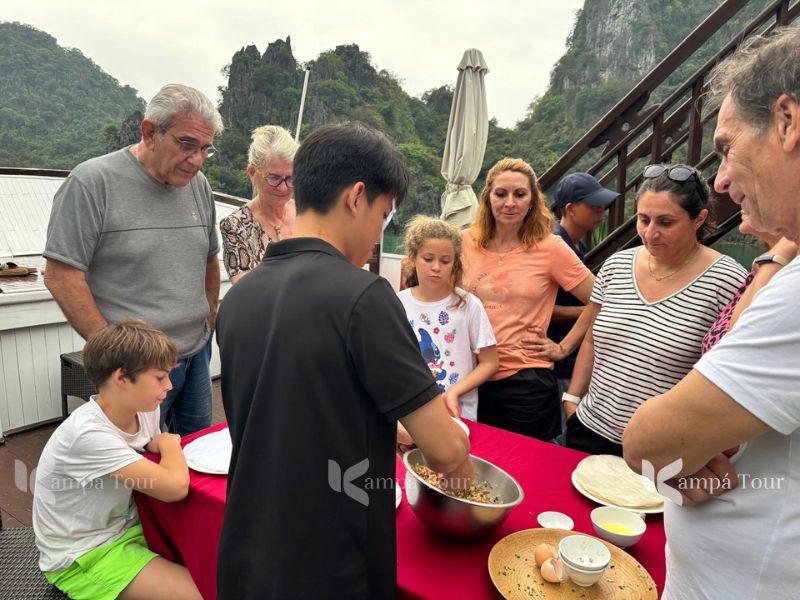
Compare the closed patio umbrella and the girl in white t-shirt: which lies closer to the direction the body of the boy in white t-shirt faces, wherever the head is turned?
the girl in white t-shirt

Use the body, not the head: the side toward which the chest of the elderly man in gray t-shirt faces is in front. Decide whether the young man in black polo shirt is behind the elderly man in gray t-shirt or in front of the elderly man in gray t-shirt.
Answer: in front

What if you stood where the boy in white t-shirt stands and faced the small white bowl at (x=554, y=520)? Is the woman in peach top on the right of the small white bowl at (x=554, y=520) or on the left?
left

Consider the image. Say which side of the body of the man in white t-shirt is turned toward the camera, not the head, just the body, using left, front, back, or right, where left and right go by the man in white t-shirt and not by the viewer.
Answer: left

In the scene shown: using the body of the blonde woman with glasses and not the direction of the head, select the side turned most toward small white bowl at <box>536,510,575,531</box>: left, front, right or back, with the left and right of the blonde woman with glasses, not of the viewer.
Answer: front

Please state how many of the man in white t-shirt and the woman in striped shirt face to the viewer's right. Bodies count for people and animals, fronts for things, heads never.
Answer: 0

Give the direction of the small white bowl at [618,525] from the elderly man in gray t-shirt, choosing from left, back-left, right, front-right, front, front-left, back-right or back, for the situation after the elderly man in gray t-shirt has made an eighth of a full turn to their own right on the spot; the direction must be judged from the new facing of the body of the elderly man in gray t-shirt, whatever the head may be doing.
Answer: front-left

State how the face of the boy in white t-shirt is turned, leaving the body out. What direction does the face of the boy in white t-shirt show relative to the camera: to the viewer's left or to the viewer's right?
to the viewer's right

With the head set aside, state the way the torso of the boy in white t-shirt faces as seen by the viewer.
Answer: to the viewer's right

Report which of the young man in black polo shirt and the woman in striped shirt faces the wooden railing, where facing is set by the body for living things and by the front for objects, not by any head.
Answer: the young man in black polo shirt

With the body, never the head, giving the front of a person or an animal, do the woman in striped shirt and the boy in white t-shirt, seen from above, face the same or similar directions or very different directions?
very different directions

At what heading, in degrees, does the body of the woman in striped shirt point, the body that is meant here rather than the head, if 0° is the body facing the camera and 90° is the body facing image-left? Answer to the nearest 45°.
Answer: approximately 45°

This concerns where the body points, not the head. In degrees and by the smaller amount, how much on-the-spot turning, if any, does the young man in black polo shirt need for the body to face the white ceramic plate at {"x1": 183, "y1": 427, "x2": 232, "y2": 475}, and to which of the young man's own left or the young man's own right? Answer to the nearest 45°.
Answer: approximately 90° to the young man's own left

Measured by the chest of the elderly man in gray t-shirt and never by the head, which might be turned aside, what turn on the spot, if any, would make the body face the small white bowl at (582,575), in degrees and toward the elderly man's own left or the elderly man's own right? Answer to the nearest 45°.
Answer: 0° — they already face it

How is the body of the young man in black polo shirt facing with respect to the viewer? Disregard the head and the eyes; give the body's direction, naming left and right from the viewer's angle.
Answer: facing away from the viewer and to the right of the viewer

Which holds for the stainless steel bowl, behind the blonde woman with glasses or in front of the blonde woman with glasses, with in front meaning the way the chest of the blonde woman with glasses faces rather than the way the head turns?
in front

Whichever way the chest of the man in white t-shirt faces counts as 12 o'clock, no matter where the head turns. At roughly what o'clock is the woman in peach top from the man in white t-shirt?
The woman in peach top is roughly at 2 o'clock from the man in white t-shirt.
